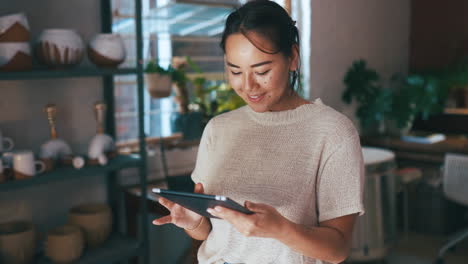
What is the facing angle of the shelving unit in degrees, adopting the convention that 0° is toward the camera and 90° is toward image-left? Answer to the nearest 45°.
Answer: approximately 315°

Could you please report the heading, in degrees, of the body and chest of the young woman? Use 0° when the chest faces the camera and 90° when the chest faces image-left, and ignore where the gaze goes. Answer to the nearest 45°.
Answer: approximately 45°

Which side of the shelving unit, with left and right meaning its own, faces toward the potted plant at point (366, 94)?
left

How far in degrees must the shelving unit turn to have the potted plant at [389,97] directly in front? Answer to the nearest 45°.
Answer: approximately 90° to its left

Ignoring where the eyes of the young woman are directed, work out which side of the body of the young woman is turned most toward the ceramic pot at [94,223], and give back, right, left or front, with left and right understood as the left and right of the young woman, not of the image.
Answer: right
